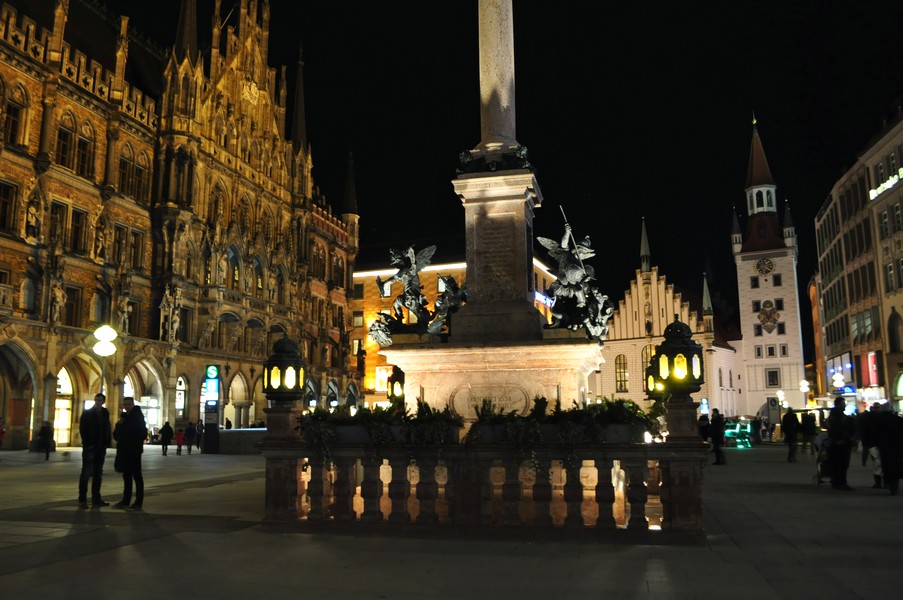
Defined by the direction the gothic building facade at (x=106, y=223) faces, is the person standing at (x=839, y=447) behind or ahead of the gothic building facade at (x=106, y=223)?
ahead

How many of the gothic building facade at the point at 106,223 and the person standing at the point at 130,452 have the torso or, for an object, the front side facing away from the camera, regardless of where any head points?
0

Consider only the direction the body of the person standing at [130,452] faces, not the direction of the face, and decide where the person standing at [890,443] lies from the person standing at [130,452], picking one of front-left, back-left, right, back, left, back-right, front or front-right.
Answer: back-left

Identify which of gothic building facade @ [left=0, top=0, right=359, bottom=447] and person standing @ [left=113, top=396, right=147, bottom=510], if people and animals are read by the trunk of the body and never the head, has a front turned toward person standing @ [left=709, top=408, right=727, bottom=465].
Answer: the gothic building facade

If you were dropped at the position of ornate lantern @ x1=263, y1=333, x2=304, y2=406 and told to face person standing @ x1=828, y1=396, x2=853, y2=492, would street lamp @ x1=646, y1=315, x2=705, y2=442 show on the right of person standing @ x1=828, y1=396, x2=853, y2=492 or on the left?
right

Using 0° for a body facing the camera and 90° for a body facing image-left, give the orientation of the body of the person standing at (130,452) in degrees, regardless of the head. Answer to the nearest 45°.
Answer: approximately 45°

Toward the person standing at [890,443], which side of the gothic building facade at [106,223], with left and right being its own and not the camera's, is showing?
front

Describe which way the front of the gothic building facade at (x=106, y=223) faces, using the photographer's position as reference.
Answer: facing the viewer and to the right of the viewer

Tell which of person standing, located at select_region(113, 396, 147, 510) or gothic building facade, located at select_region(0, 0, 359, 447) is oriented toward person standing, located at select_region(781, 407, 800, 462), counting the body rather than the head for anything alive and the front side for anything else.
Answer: the gothic building facade

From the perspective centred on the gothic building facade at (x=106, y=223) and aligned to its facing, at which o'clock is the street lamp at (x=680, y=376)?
The street lamp is roughly at 1 o'clock from the gothic building facade.
